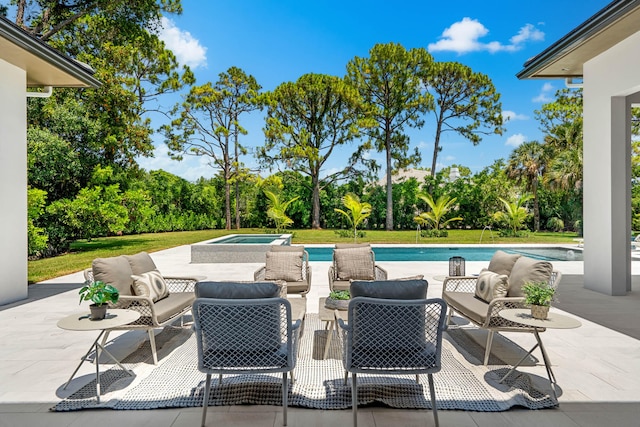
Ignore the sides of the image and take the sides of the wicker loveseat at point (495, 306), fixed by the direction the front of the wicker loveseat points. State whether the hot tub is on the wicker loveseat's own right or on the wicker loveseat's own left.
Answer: on the wicker loveseat's own right

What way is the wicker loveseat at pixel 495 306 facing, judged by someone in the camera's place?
facing the viewer and to the left of the viewer

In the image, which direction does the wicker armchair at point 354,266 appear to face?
toward the camera

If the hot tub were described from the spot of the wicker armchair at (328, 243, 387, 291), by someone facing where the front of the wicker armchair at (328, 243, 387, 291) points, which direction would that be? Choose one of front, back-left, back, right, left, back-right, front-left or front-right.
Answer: back-right

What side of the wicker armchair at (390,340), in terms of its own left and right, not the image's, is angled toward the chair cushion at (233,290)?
left

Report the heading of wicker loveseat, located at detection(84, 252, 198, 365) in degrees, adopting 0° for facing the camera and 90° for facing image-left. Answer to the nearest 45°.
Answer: approximately 315°

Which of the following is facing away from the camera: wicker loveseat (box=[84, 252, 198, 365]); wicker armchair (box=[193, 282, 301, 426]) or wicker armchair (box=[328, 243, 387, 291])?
wicker armchair (box=[193, 282, 301, 426])

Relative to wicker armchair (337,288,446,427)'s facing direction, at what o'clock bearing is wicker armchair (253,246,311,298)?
wicker armchair (253,246,311,298) is roughly at 11 o'clock from wicker armchair (337,288,446,427).

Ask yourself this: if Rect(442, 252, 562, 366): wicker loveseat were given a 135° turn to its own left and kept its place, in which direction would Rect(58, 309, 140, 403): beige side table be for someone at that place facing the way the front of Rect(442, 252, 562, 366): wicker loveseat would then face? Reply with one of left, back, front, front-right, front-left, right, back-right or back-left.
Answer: back-right

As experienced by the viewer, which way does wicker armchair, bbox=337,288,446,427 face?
facing away from the viewer

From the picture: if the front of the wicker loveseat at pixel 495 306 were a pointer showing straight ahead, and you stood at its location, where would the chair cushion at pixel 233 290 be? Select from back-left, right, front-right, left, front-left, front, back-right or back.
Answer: front

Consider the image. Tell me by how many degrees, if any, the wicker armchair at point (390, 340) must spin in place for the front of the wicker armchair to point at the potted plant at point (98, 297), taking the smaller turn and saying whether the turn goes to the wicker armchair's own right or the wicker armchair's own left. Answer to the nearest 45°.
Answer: approximately 90° to the wicker armchair's own left

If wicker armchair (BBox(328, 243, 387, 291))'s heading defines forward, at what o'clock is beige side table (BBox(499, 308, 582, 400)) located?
The beige side table is roughly at 11 o'clock from the wicker armchair.

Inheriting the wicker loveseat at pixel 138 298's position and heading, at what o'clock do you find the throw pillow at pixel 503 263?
The throw pillow is roughly at 11 o'clock from the wicker loveseat.

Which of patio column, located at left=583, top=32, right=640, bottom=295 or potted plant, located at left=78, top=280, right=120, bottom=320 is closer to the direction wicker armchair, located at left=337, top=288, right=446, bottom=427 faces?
the patio column

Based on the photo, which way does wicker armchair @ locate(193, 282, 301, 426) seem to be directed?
away from the camera

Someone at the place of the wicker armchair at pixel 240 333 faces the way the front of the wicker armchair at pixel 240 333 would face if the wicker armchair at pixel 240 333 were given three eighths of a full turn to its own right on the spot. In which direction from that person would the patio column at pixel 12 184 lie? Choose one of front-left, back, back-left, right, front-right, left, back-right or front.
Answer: back
